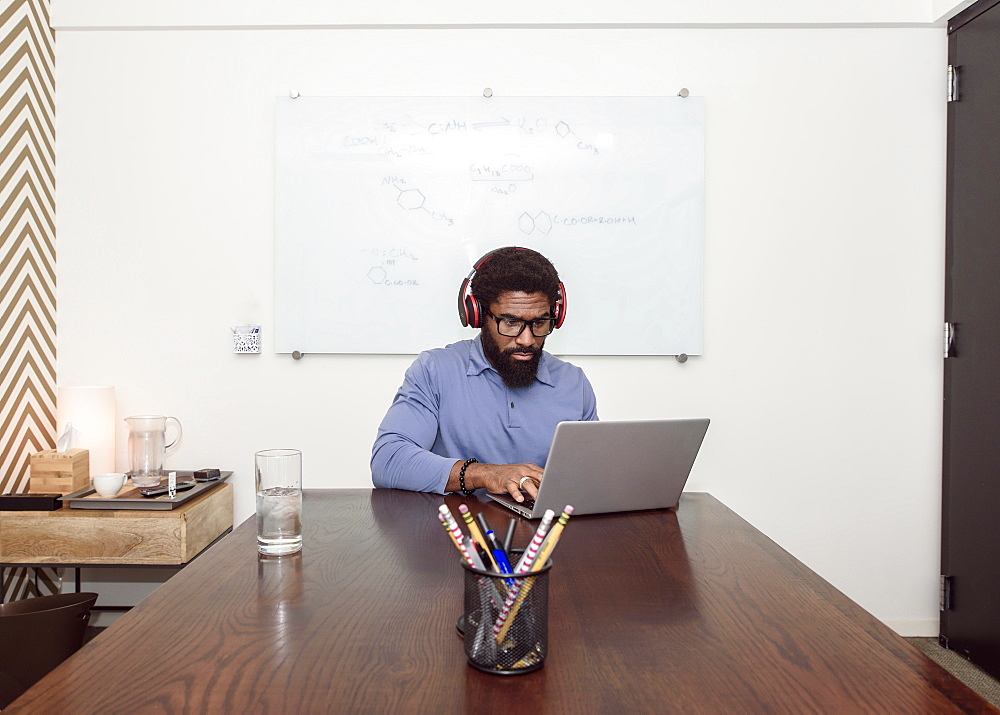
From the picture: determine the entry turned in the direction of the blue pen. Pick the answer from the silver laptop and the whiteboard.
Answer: the whiteboard

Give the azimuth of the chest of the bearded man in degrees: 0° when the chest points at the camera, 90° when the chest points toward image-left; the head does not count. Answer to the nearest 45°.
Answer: approximately 315°

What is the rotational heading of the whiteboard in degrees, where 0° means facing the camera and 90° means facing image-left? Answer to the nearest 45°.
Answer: approximately 0°

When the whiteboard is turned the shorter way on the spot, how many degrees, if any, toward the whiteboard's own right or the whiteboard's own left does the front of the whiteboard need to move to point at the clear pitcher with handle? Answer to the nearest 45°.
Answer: approximately 90° to the whiteboard's own right

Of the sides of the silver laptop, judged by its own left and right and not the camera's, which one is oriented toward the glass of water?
left

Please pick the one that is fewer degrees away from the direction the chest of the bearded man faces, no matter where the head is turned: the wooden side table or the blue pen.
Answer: the blue pen

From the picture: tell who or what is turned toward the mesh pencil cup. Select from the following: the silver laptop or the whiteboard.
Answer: the whiteboard

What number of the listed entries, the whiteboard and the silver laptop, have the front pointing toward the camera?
1

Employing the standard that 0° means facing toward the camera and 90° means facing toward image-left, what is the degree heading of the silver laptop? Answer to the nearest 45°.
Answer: approximately 135°
